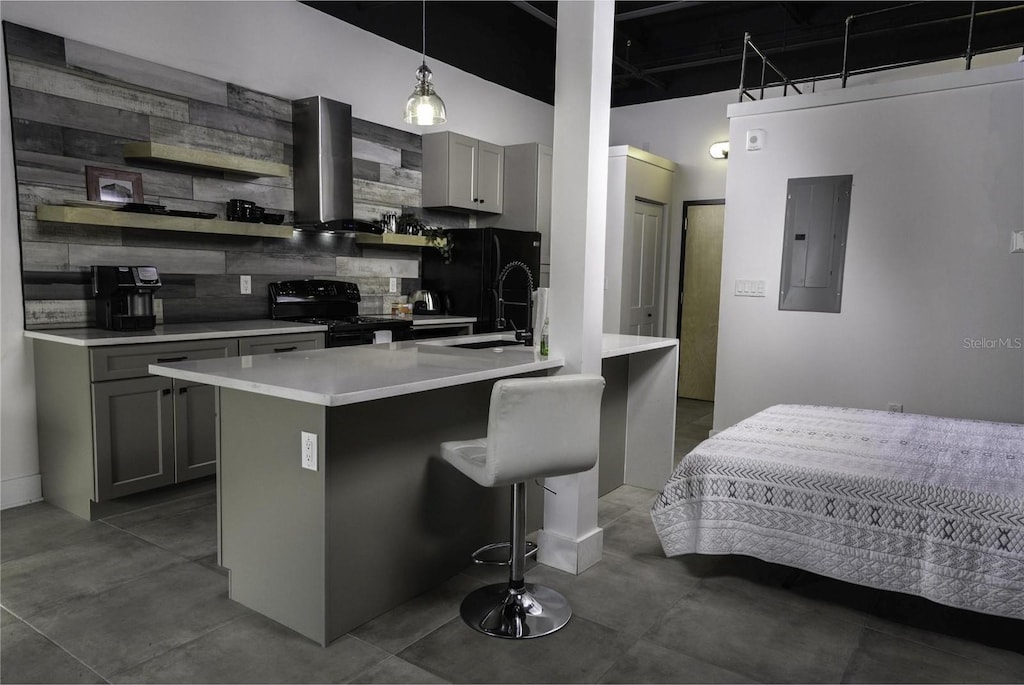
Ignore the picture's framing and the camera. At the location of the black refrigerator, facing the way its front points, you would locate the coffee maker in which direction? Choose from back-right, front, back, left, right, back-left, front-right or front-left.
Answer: right

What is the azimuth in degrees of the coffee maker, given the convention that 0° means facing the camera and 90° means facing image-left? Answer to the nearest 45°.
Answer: approximately 315°

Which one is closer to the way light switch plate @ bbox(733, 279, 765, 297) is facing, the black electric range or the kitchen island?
the kitchen island

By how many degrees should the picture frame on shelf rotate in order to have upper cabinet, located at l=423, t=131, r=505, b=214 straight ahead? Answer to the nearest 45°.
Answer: approximately 45° to its left

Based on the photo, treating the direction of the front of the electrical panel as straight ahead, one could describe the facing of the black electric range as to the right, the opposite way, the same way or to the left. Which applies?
to the left

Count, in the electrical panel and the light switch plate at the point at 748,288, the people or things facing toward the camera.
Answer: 2

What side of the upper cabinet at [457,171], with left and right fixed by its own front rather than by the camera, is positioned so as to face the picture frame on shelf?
right

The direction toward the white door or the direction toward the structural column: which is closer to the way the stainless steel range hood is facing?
the structural column

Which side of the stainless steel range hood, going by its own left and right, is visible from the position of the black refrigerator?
left

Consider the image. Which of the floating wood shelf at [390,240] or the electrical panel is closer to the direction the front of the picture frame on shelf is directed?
the electrical panel

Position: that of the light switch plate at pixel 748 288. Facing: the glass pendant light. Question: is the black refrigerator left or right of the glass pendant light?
right

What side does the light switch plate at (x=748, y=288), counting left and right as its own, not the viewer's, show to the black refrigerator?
right

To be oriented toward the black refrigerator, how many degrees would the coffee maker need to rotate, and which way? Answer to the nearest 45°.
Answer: approximately 45° to its left
